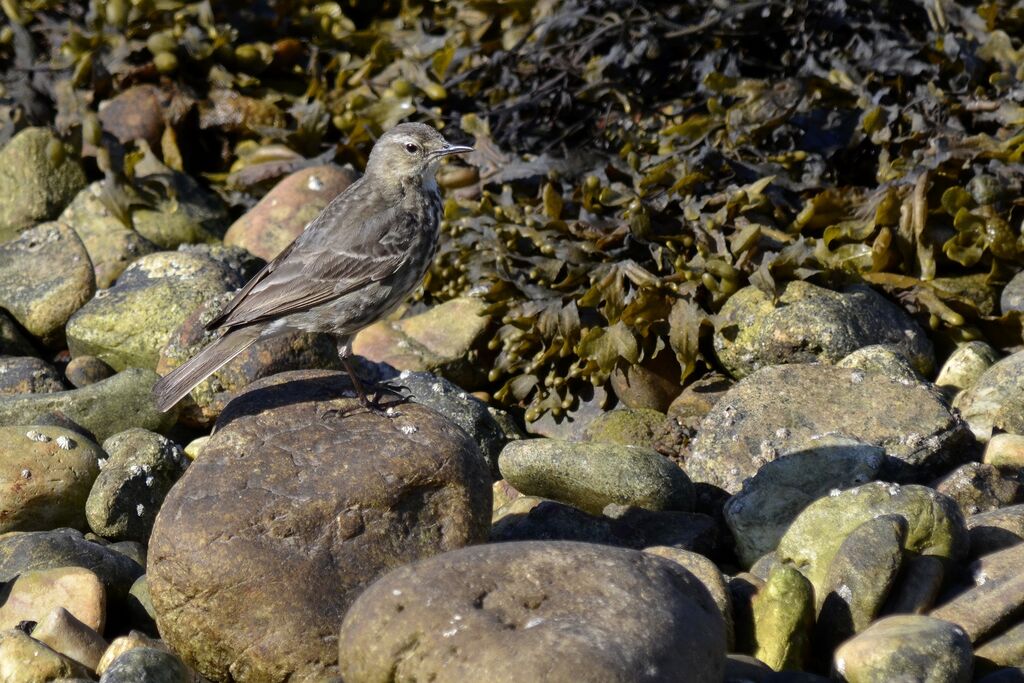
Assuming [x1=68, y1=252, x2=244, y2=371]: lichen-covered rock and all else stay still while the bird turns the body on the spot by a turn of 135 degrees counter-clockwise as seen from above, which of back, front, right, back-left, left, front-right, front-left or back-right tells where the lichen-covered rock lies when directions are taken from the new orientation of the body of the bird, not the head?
front

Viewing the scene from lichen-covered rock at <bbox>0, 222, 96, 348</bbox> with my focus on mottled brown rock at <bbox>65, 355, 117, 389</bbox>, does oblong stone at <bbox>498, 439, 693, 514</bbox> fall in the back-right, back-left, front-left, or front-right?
front-left

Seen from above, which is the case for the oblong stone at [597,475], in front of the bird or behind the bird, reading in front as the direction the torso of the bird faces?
in front

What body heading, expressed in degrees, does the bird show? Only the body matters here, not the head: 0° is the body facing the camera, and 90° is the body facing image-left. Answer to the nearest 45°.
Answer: approximately 270°

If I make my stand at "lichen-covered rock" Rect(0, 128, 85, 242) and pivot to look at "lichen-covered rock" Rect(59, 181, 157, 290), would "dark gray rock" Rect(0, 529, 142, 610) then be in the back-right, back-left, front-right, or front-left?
front-right

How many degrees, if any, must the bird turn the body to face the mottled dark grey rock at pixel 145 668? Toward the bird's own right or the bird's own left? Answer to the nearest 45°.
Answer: approximately 90° to the bird's own right

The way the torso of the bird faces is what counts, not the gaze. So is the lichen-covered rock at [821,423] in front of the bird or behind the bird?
in front

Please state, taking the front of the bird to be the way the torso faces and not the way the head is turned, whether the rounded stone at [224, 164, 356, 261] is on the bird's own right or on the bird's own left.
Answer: on the bird's own left

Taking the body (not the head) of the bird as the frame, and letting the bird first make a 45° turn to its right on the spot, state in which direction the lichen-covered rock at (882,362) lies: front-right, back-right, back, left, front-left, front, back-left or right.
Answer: front-left

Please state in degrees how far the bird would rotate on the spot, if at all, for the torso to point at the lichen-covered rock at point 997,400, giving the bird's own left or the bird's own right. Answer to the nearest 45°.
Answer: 0° — it already faces it

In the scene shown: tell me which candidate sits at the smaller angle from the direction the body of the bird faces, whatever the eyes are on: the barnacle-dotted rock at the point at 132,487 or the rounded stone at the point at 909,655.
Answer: the rounded stone

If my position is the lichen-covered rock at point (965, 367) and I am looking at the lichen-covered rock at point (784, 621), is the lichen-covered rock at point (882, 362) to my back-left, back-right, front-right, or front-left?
front-right

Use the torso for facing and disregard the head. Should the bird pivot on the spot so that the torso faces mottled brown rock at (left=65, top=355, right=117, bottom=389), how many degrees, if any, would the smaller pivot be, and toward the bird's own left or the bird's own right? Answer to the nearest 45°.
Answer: approximately 135° to the bird's own left

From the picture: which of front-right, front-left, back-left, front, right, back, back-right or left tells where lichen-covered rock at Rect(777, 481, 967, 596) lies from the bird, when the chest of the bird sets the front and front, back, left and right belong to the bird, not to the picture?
front-right

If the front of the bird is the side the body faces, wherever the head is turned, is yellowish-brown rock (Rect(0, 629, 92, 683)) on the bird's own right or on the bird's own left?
on the bird's own right

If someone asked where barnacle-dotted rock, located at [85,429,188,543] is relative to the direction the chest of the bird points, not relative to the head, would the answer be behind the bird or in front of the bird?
behind

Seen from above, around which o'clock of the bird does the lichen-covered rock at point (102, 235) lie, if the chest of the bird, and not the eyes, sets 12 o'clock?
The lichen-covered rock is roughly at 8 o'clock from the bird.

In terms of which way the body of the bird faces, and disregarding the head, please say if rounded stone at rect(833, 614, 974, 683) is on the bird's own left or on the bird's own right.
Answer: on the bird's own right

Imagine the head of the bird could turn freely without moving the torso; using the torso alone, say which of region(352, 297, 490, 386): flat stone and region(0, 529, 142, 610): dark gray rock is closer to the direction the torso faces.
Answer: the flat stone

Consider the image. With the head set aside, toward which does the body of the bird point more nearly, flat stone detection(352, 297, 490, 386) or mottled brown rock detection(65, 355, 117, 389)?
the flat stone

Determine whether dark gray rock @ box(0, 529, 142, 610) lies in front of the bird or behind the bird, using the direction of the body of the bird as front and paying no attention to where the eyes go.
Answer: behind
